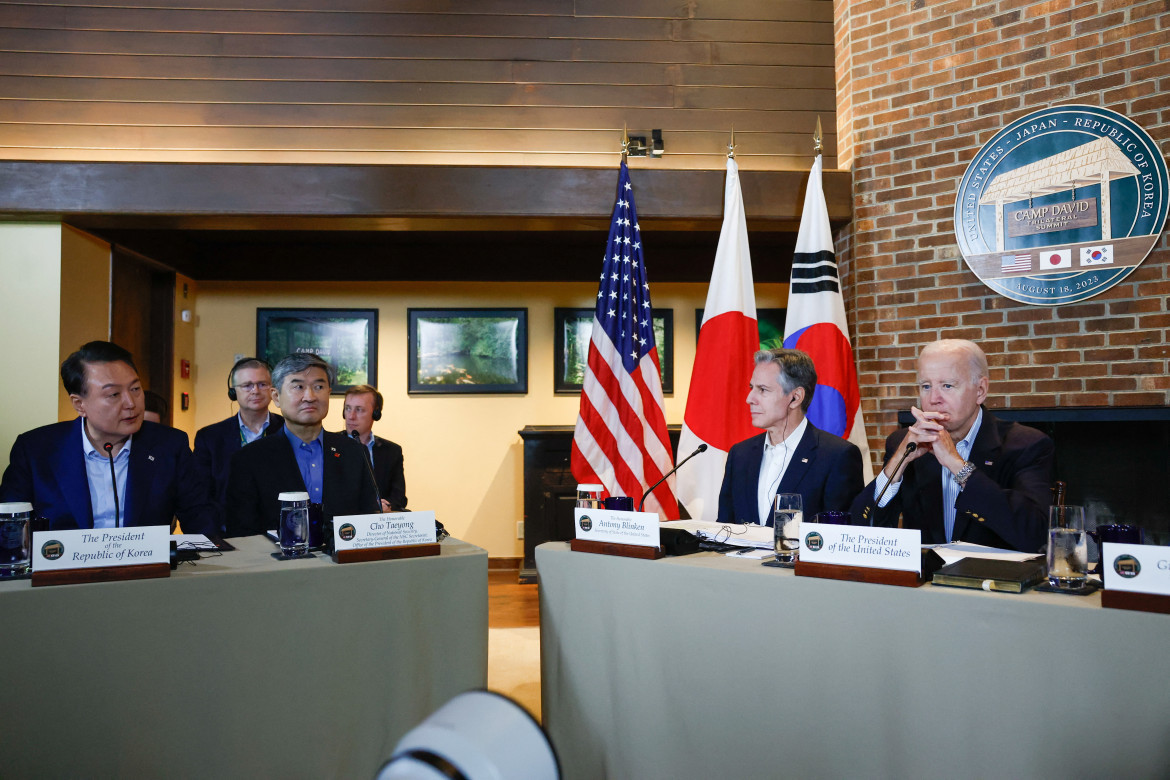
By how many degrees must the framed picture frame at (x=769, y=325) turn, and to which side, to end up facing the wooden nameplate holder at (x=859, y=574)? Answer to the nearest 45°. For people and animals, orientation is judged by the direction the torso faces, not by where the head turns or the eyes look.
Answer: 0° — it already faces it

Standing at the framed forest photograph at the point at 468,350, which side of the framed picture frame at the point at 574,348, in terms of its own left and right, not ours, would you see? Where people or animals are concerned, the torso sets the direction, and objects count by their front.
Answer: right

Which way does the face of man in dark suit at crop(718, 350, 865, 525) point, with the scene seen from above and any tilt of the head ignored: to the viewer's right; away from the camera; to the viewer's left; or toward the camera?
to the viewer's left

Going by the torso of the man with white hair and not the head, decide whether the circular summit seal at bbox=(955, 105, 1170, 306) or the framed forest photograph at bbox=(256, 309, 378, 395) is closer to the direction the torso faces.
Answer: the framed forest photograph

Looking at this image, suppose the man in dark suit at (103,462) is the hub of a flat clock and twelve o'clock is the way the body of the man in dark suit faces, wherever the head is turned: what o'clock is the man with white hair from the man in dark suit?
The man with white hair is roughly at 10 o'clock from the man in dark suit.

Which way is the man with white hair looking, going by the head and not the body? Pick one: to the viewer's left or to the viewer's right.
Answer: to the viewer's left

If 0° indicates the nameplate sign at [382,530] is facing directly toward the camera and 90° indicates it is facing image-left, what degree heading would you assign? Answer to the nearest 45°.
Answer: approximately 0°

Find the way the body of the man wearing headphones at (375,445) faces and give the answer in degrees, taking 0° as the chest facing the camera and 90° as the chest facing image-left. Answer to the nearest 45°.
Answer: approximately 45°
